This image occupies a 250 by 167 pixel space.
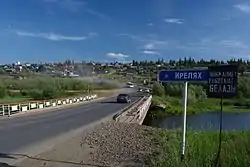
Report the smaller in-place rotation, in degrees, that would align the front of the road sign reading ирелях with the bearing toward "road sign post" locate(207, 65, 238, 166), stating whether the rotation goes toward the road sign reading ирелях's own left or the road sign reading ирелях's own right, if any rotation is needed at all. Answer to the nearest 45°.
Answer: approximately 45° to the road sign reading ирелях's own left

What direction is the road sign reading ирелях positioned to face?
toward the camera
